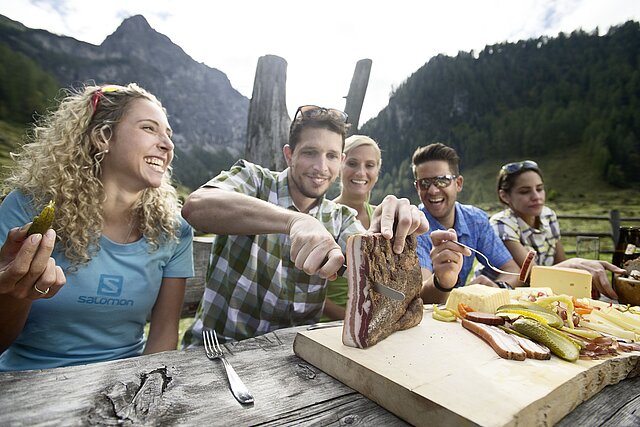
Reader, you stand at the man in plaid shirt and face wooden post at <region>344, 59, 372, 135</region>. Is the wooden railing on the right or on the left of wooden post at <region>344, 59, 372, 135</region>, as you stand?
right

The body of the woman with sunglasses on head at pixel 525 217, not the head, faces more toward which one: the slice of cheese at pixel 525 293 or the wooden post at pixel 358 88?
the slice of cheese

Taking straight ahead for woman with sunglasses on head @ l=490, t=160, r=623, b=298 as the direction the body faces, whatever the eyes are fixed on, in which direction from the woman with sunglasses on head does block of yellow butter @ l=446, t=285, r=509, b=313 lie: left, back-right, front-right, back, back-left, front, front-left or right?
front-right

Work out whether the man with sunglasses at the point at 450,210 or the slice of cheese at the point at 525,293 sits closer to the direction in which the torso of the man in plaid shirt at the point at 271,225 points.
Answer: the slice of cheese

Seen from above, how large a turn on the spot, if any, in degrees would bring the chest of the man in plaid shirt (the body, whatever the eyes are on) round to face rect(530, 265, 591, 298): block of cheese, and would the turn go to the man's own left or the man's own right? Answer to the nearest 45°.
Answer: approximately 45° to the man's own left

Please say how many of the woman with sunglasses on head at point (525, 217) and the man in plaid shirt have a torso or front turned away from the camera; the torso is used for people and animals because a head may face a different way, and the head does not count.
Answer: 0

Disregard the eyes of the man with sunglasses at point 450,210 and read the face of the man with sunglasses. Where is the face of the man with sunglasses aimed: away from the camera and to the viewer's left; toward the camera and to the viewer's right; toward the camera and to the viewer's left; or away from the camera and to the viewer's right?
toward the camera and to the viewer's left

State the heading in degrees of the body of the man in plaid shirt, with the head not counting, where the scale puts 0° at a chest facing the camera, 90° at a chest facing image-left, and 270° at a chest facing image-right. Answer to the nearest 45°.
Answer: approximately 315°

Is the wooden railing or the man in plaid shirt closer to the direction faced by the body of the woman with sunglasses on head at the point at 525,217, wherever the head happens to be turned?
the man in plaid shirt

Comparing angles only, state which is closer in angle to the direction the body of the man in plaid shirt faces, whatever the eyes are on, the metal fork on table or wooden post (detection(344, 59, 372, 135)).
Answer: the metal fork on table

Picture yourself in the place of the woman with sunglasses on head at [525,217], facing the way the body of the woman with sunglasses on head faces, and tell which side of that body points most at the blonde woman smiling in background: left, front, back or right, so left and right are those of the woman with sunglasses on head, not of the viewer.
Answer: right

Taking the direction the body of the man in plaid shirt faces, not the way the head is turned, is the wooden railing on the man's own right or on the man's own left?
on the man's own left

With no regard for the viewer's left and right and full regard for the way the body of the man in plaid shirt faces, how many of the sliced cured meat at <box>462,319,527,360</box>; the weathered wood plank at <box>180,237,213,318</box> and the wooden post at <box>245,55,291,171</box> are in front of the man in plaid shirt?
1

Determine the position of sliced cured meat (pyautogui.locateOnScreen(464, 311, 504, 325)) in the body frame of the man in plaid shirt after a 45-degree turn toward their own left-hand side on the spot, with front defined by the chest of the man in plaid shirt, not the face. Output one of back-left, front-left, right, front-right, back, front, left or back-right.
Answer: front-right

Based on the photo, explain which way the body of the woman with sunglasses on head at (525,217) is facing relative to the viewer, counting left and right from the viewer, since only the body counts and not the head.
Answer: facing the viewer and to the right of the viewer

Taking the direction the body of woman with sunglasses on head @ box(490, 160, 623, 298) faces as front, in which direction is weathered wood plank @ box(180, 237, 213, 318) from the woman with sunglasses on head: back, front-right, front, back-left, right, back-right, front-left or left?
right

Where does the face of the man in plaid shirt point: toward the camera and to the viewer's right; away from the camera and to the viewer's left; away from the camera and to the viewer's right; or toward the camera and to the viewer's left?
toward the camera and to the viewer's right

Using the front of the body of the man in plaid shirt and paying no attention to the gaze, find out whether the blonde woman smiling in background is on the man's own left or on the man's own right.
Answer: on the man's own left
